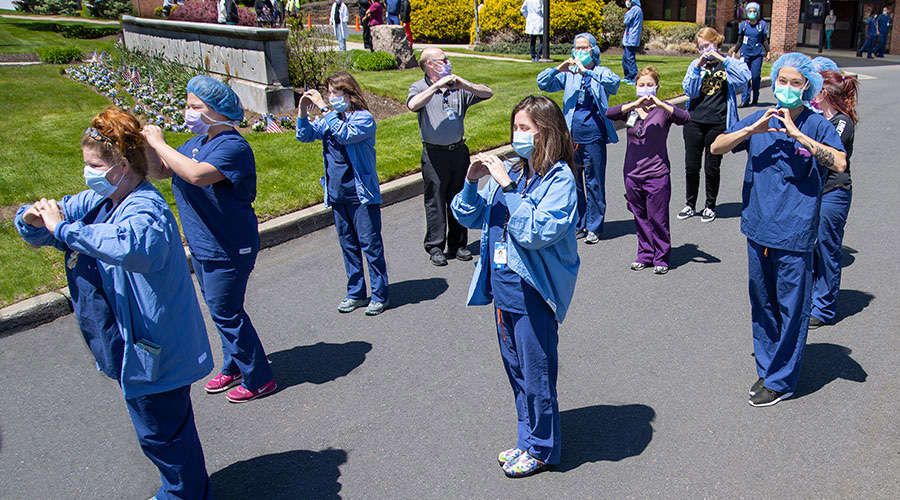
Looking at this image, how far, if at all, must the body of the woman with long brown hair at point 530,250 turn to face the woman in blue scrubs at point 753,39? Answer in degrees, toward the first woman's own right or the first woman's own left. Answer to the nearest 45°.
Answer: approximately 135° to the first woman's own right

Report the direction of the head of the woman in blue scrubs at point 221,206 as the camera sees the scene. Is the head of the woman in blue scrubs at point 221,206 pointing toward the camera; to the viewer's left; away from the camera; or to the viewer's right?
to the viewer's left

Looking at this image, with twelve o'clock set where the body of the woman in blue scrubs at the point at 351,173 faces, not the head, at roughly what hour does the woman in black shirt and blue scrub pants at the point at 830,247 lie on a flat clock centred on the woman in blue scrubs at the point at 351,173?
the woman in black shirt and blue scrub pants at the point at 830,247 is roughly at 8 o'clock from the woman in blue scrubs at the point at 351,173.

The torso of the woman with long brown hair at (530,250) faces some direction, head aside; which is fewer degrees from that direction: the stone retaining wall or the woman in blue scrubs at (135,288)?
the woman in blue scrubs

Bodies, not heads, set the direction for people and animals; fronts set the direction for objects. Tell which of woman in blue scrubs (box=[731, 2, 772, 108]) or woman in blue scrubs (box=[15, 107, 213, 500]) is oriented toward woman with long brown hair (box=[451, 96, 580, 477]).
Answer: woman in blue scrubs (box=[731, 2, 772, 108])

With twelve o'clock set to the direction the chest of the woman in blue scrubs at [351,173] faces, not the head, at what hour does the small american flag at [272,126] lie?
The small american flag is roughly at 4 o'clock from the woman in blue scrubs.

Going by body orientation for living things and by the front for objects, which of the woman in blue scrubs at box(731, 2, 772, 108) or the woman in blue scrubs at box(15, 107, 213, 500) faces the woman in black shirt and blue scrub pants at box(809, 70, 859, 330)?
the woman in blue scrubs at box(731, 2, 772, 108)

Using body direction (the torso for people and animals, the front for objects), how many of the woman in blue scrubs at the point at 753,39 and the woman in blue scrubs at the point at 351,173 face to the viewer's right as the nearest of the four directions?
0

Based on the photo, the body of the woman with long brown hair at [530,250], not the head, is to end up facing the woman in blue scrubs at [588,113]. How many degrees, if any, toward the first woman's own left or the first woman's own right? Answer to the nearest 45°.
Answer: approximately 135° to the first woman's own right

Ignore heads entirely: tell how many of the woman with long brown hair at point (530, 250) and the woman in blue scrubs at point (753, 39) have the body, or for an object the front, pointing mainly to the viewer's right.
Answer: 0

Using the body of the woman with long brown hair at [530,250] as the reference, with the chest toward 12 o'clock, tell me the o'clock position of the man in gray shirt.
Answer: The man in gray shirt is roughly at 4 o'clock from the woman with long brown hair.
